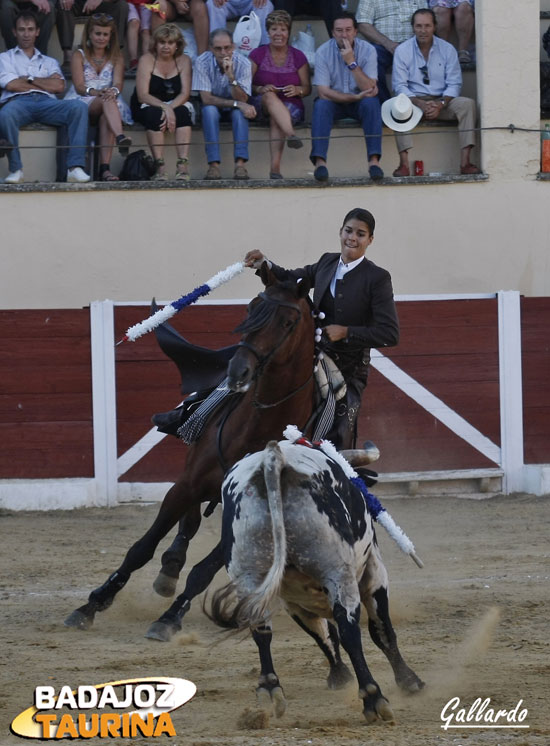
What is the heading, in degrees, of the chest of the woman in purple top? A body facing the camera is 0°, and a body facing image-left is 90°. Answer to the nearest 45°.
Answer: approximately 0°

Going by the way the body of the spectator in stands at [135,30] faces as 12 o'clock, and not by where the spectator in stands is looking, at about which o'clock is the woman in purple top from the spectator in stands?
The woman in purple top is roughly at 10 o'clock from the spectator in stands.

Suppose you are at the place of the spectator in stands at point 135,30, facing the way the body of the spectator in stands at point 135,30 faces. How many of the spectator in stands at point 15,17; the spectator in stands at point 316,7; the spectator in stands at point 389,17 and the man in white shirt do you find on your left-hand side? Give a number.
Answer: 2

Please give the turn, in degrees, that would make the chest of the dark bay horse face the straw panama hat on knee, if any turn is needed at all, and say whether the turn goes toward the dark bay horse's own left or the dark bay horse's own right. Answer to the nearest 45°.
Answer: approximately 135° to the dark bay horse's own right

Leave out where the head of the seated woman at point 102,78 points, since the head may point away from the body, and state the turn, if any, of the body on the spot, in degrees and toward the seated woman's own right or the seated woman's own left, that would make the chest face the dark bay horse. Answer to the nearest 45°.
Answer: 0° — they already face it

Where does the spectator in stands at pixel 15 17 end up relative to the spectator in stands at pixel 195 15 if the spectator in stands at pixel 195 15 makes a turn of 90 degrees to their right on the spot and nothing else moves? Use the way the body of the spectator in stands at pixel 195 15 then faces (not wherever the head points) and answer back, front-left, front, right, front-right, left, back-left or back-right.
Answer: front

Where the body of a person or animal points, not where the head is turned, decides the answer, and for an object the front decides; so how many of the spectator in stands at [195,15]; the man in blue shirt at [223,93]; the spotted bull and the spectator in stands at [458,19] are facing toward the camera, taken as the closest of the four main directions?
3

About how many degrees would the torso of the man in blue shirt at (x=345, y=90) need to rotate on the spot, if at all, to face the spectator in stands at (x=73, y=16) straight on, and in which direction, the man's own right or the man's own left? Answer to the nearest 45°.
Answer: approximately 90° to the man's own right

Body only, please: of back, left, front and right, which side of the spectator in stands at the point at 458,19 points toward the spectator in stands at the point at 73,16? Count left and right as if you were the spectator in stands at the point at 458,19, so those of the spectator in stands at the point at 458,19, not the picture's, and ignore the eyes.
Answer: right

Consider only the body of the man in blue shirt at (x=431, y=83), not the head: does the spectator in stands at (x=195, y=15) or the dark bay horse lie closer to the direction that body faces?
the dark bay horse

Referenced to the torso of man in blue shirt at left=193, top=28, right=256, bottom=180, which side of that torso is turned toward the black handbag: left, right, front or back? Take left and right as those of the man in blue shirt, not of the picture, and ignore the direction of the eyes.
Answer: right
